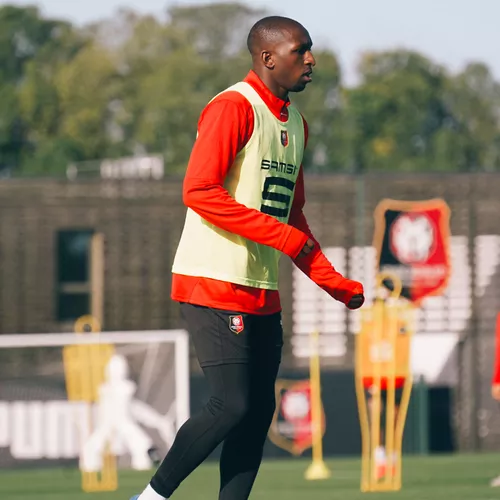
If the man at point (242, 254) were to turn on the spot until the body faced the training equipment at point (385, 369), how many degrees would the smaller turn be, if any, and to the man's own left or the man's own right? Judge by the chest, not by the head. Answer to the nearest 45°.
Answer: approximately 135° to the man's own left

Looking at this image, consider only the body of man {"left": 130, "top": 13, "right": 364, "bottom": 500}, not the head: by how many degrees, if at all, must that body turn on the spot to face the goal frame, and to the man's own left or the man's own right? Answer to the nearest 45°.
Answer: approximately 135° to the man's own left

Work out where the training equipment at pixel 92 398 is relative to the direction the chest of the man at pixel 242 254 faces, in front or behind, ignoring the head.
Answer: behind

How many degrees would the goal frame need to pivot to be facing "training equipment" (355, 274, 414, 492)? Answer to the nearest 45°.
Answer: approximately 45° to its left

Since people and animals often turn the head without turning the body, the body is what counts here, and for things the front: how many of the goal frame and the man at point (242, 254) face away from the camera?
0

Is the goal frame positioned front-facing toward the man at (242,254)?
yes

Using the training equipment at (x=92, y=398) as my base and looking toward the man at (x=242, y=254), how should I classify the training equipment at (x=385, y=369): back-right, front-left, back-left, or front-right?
front-left

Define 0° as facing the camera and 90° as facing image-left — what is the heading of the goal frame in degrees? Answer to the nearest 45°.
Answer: approximately 0°

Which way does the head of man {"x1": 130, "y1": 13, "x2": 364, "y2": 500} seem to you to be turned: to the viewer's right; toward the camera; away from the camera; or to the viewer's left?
to the viewer's right

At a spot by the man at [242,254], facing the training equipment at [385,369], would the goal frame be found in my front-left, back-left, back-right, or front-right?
front-left

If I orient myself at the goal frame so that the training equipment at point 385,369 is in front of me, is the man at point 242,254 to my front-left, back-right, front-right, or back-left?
front-right

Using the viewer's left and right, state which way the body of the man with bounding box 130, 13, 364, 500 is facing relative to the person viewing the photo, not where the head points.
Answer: facing the viewer and to the right of the viewer
